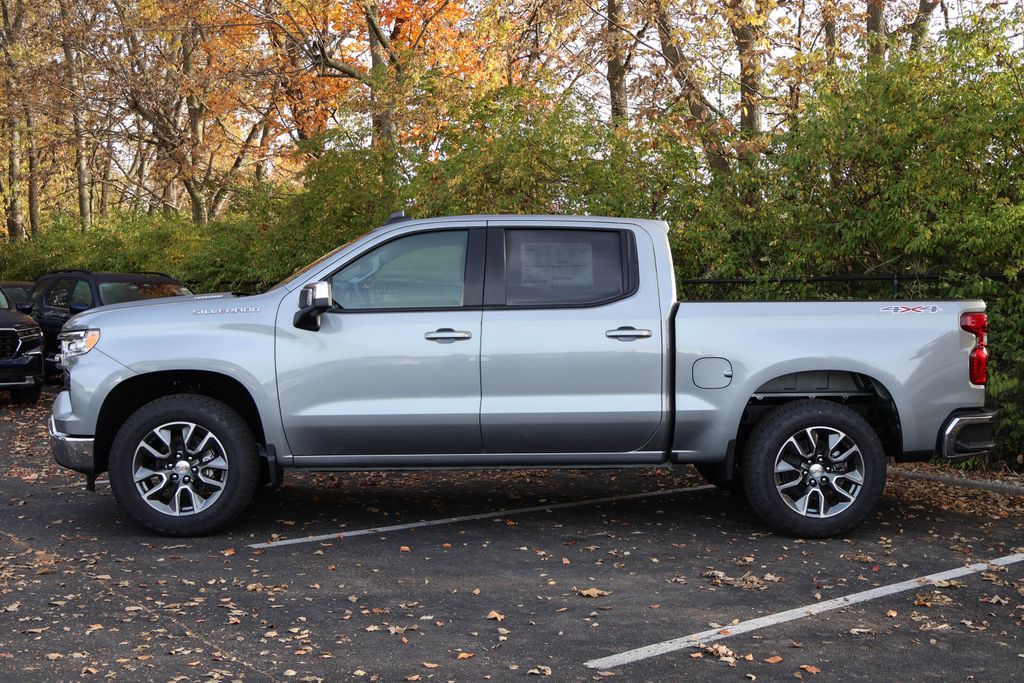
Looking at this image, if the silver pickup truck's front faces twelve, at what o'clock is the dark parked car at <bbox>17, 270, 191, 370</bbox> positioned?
The dark parked car is roughly at 2 o'clock from the silver pickup truck.

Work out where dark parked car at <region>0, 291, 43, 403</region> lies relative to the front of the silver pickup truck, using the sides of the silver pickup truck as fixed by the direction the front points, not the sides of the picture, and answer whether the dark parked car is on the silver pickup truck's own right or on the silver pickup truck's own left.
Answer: on the silver pickup truck's own right

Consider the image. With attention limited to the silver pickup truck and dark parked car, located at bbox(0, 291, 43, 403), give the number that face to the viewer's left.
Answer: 1

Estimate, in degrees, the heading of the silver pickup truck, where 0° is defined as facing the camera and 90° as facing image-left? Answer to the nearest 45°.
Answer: approximately 90°

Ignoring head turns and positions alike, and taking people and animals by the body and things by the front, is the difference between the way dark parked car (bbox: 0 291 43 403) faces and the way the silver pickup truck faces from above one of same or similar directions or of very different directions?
very different directions

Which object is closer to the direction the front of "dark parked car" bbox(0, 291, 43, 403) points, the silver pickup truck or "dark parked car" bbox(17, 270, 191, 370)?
the silver pickup truck
